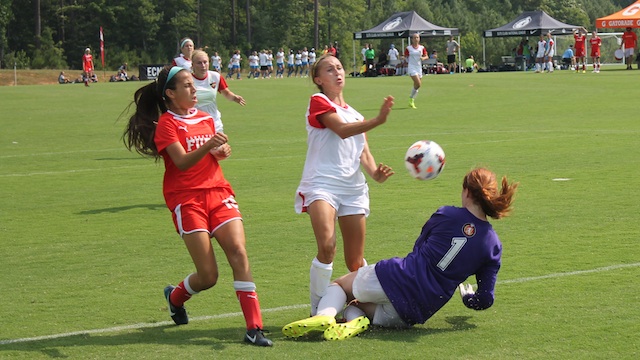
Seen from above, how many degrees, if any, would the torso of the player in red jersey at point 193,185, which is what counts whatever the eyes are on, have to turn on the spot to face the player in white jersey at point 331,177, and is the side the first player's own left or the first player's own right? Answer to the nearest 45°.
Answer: approximately 45° to the first player's own left

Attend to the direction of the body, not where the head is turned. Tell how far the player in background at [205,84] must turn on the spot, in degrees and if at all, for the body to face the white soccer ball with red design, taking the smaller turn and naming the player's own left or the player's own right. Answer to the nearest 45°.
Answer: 0° — they already face it

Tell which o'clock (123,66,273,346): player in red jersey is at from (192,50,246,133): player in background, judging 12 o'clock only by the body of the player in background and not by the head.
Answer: The player in red jersey is roughly at 12 o'clock from the player in background.

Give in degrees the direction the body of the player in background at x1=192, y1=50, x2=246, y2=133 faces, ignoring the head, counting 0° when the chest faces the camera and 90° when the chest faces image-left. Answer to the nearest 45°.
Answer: approximately 0°

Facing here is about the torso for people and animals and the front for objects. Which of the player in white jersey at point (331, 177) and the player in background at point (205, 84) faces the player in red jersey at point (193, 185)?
the player in background

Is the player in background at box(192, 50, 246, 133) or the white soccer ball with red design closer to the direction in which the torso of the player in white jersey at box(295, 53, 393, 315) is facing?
the white soccer ball with red design

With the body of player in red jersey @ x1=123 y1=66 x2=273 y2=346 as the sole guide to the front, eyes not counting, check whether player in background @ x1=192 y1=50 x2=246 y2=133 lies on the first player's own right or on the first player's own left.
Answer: on the first player's own left

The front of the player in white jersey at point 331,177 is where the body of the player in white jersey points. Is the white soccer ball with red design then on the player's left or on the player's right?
on the player's left

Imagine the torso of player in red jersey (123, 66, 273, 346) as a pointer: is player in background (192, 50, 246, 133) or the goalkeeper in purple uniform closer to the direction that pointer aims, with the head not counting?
the goalkeeper in purple uniform

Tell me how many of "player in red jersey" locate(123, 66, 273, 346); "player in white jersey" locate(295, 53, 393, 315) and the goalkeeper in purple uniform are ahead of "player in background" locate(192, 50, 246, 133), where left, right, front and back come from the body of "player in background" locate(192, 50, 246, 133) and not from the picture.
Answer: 3
